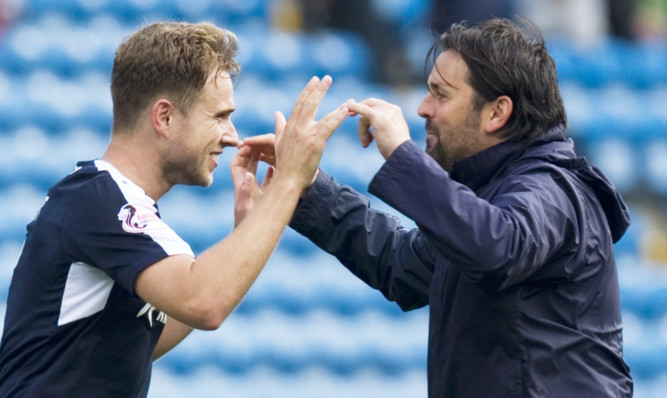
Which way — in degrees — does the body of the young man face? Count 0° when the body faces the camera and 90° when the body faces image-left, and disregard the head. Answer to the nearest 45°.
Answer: approximately 270°

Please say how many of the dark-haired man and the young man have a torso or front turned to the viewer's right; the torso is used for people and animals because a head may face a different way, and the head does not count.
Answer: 1

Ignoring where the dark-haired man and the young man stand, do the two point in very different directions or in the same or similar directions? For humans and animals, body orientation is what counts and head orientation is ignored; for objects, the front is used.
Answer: very different directions

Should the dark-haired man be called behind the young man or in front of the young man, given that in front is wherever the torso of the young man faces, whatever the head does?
in front

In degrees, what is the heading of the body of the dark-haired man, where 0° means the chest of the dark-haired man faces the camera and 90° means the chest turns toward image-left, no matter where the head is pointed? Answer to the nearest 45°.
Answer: approximately 90°

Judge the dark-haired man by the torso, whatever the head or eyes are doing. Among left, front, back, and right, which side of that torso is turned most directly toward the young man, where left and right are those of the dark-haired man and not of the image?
front

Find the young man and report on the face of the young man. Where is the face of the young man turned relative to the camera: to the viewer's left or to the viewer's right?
to the viewer's right

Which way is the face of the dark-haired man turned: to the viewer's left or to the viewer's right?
to the viewer's left
